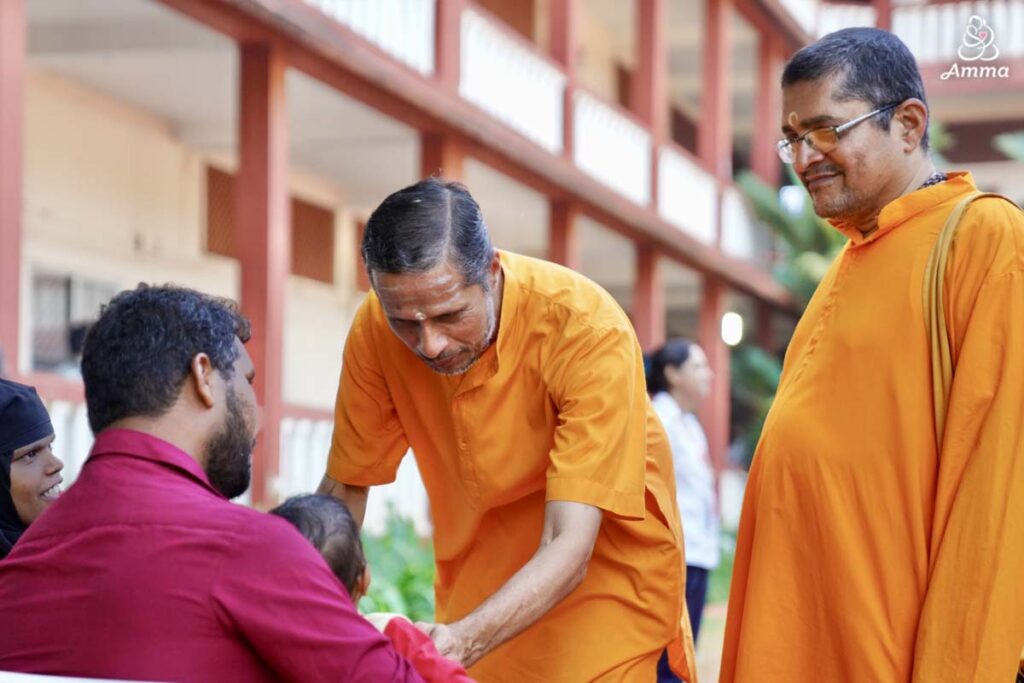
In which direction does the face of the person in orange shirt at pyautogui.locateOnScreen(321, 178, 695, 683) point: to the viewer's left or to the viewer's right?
to the viewer's left

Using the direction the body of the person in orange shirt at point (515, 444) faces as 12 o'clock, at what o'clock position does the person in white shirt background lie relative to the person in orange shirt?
The person in white shirt background is roughly at 5 o'clock from the person in orange shirt.

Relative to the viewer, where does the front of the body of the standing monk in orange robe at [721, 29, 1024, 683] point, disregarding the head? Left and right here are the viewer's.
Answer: facing the viewer and to the left of the viewer

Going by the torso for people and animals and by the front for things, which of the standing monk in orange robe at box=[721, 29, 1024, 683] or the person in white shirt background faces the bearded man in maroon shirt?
the standing monk in orange robe

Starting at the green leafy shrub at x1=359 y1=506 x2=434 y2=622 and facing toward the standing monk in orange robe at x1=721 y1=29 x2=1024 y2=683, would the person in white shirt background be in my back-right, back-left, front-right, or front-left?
front-left

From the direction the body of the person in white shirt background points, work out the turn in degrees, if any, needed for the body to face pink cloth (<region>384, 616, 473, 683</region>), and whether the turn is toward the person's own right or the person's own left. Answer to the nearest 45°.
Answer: approximately 90° to the person's own right

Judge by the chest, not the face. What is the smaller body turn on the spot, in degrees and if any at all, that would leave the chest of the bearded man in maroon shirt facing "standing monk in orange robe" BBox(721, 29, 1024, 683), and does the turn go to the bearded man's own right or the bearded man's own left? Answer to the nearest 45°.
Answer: approximately 45° to the bearded man's own right

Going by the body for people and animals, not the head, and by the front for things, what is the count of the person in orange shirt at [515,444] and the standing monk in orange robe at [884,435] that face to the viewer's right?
0

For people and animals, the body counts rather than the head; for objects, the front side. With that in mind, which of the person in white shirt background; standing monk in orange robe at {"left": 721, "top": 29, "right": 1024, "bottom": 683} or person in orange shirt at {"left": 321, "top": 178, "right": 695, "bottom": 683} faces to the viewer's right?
the person in white shirt background

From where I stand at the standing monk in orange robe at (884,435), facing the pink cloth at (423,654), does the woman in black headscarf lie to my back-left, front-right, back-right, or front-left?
front-right

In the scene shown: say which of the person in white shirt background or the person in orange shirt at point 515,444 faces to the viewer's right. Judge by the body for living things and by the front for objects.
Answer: the person in white shirt background

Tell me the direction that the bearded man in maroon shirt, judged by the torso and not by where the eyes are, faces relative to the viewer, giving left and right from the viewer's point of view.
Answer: facing away from the viewer and to the right of the viewer

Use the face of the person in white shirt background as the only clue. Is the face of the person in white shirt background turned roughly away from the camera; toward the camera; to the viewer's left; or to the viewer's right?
to the viewer's right

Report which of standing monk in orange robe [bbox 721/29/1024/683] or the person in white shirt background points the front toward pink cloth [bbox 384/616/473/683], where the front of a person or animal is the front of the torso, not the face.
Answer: the standing monk in orange robe

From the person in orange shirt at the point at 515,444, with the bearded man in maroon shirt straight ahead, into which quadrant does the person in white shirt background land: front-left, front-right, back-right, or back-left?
back-right

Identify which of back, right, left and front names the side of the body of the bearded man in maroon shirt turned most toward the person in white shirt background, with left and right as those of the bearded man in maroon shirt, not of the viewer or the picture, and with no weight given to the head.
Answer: front

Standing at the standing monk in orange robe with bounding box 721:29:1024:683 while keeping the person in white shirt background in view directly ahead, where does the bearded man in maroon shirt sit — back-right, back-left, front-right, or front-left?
back-left

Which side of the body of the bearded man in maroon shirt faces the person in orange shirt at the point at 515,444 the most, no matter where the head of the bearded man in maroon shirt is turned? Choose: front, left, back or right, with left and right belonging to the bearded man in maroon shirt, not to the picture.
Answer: front

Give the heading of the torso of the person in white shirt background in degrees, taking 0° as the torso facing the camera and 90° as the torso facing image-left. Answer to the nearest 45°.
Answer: approximately 270°
